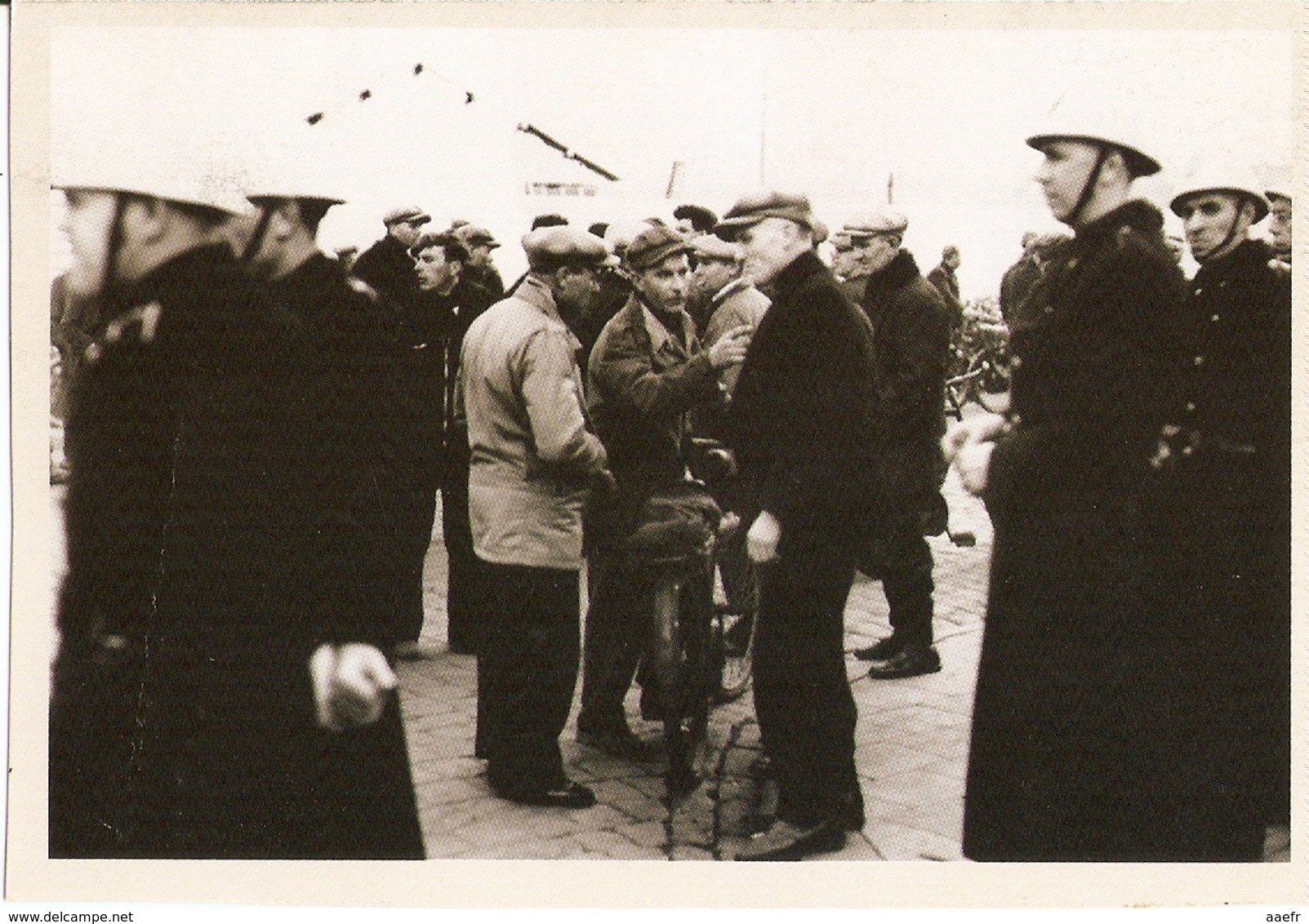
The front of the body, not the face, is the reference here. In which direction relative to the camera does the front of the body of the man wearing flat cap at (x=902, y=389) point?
to the viewer's left
